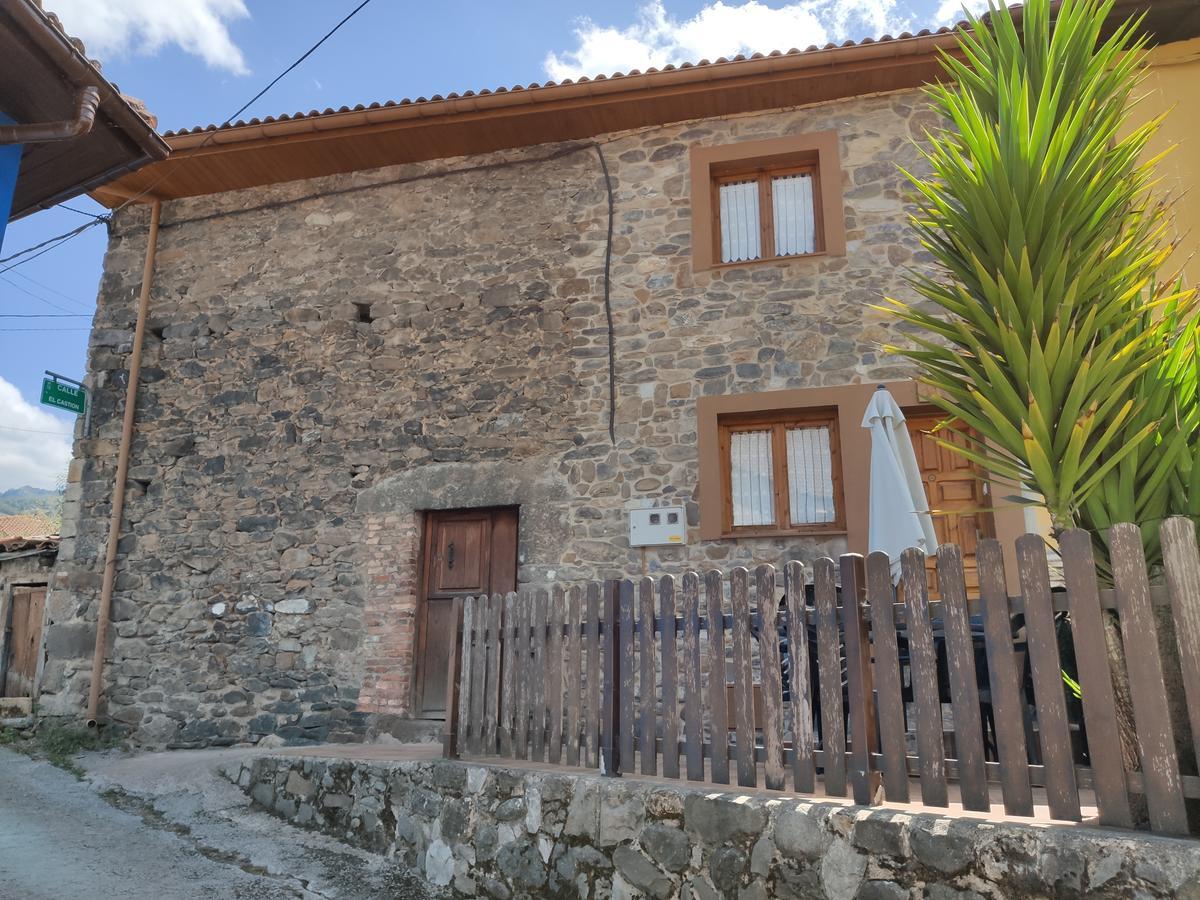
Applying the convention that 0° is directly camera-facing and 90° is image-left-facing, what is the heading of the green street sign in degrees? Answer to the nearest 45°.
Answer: approximately 0°

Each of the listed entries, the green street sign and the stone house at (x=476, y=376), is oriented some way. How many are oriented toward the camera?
2

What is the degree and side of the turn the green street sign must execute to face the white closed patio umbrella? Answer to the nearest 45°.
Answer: approximately 45° to its left

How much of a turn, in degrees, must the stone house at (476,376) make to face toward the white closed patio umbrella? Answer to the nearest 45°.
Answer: approximately 45° to its left

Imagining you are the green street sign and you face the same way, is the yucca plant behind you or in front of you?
in front

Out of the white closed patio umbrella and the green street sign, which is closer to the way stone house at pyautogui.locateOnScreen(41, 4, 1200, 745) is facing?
the white closed patio umbrella

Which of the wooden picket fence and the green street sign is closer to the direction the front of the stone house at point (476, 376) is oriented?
the wooden picket fence

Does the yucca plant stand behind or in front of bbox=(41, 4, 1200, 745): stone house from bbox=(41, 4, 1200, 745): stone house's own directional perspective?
in front
